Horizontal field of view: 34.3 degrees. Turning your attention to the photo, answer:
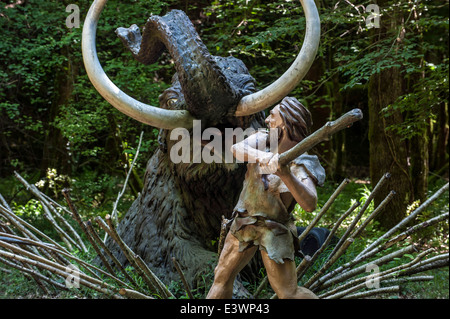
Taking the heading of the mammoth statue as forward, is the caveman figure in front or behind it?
in front

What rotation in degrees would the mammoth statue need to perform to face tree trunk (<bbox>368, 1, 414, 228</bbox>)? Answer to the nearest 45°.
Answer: approximately 135° to its left

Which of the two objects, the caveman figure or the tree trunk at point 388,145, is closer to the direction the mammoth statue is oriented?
the caveman figure

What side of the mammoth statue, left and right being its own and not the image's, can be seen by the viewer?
front

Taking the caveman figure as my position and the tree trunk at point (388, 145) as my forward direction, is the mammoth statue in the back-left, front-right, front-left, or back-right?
front-left
